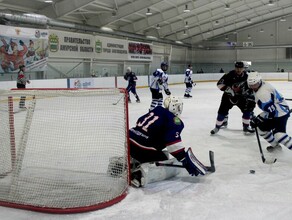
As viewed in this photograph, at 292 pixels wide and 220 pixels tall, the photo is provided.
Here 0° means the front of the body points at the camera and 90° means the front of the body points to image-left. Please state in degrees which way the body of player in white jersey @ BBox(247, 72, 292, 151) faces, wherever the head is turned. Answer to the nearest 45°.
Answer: approximately 45°

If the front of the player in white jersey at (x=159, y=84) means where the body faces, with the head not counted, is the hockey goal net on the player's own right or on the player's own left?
on the player's own right

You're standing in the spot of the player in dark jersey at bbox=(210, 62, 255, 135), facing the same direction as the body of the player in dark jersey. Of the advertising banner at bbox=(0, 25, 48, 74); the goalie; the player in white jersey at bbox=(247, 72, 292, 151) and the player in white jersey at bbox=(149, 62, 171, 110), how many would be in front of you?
2

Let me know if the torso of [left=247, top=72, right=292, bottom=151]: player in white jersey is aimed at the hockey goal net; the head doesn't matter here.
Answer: yes

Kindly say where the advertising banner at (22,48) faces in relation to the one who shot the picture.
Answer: facing the viewer and to the right of the viewer

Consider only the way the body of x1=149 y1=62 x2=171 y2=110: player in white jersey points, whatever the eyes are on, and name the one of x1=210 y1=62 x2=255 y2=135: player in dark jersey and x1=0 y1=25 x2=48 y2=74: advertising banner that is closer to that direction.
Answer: the player in dark jersey

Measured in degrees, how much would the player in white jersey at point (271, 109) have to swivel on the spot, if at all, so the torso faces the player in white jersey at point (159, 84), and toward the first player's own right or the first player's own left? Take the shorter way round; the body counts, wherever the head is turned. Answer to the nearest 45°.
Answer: approximately 90° to the first player's own right

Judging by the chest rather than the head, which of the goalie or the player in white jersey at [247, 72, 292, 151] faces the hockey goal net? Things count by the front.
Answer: the player in white jersey
